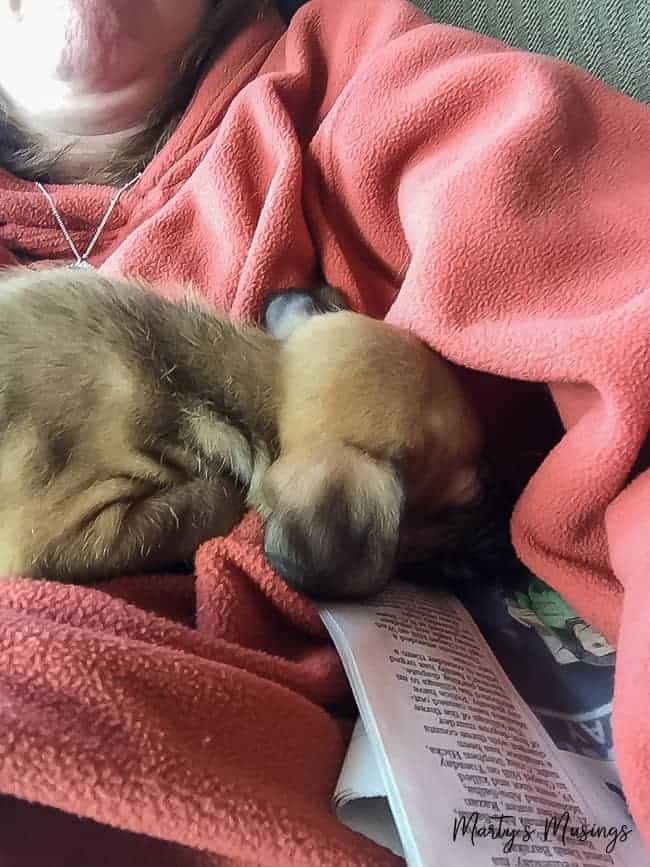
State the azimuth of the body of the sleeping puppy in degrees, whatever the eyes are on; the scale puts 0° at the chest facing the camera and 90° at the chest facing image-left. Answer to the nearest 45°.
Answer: approximately 270°
